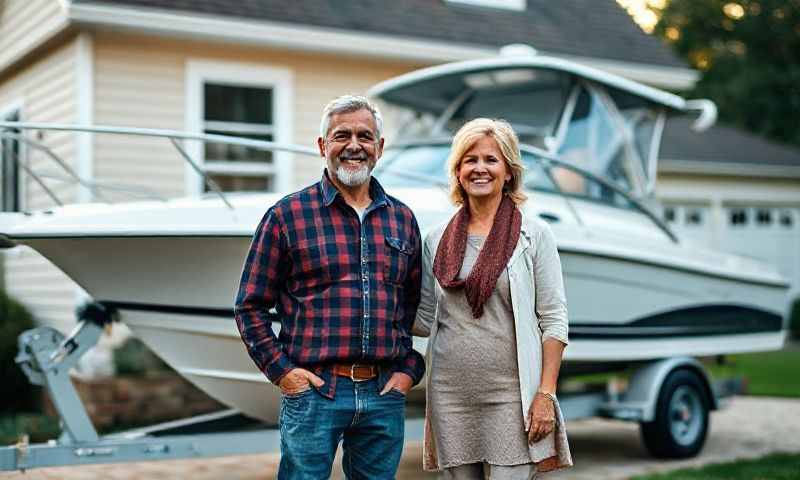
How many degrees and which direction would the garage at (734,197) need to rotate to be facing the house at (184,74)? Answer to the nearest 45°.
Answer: approximately 45° to its right

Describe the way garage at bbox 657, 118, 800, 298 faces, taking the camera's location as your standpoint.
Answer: facing the viewer

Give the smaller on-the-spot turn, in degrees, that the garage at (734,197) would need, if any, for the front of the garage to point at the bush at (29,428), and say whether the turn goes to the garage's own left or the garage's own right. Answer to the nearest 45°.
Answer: approximately 45° to the garage's own right

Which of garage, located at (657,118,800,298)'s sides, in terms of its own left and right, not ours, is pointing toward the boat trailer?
front

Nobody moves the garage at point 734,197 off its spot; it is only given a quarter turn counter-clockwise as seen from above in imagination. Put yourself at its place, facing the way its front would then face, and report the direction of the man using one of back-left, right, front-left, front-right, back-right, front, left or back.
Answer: right

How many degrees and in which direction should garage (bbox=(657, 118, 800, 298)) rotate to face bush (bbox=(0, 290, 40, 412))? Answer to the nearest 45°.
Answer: approximately 45° to its right

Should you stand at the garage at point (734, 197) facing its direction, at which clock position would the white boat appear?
The white boat is roughly at 12 o'clock from the garage.

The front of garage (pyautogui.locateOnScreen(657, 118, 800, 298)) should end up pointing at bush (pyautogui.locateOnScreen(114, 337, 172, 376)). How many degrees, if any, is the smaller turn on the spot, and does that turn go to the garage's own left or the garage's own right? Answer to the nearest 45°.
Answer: approximately 45° to the garage's own right

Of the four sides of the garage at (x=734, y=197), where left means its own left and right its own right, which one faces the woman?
front
